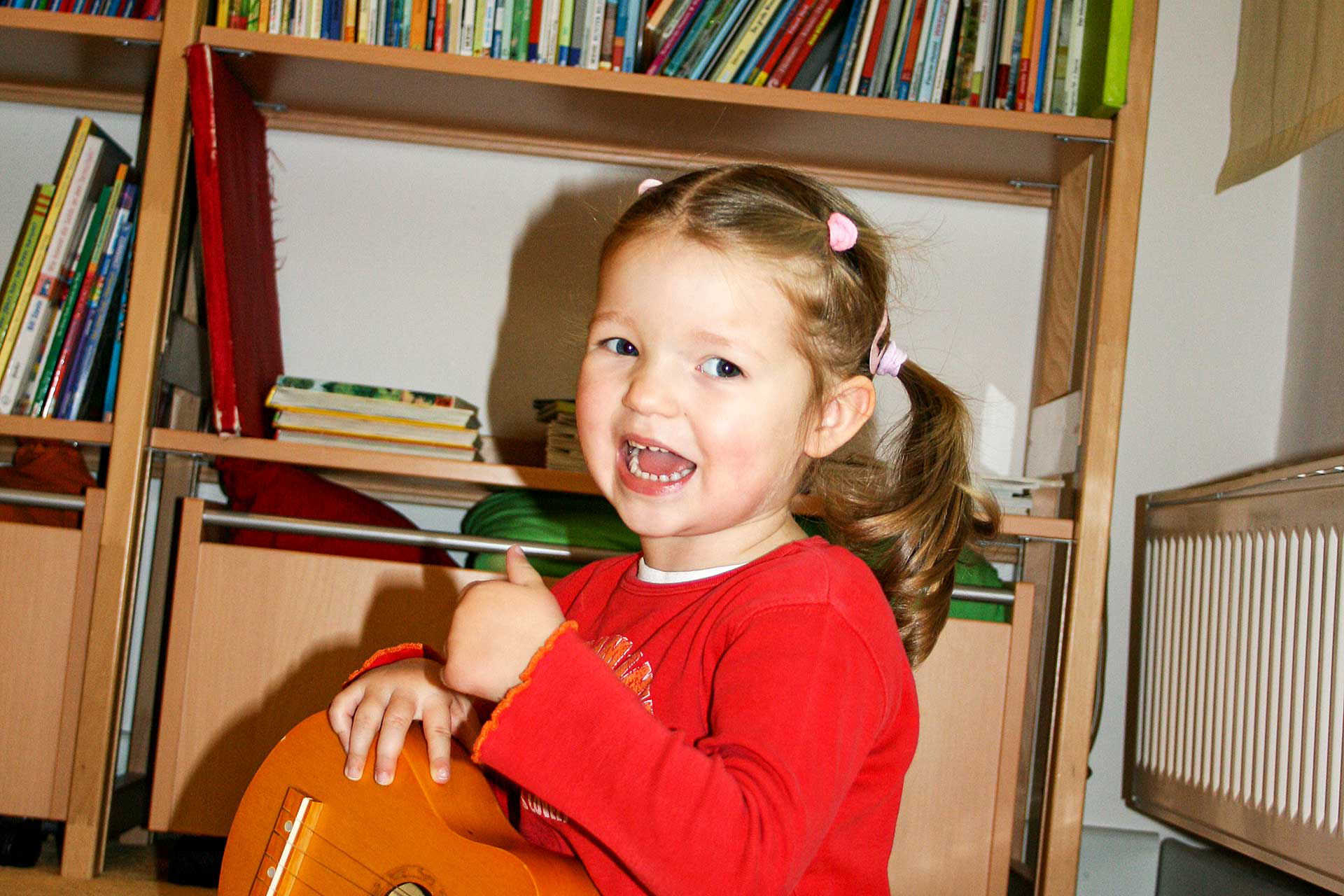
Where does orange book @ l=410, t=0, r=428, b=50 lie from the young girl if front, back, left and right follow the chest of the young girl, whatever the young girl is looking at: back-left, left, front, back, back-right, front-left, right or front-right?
right

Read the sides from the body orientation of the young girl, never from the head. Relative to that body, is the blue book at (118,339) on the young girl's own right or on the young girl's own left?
on the young girl's own right

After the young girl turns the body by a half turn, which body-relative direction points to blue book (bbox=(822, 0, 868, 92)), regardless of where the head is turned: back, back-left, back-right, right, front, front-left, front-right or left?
front-left

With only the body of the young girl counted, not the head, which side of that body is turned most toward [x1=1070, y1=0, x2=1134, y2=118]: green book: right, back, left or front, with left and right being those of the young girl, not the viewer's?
back

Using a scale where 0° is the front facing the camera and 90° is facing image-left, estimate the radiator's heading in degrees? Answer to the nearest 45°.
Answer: approximately 45°

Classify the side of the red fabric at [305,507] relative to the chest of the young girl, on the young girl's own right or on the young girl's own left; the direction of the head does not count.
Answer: on the young girl's own right

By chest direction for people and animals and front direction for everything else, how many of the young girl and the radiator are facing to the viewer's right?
0

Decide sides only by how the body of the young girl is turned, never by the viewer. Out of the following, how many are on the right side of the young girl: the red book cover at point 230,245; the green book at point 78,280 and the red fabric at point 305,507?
3

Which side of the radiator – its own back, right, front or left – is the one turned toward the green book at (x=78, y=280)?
front

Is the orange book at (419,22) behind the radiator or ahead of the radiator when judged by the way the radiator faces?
ahead

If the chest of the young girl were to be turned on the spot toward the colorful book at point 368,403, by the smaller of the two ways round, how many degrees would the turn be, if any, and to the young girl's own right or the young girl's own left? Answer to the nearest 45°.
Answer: approximately 90° to the young girl's own right

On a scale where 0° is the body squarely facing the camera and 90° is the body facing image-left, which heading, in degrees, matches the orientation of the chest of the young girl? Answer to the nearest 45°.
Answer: approximately 45°
